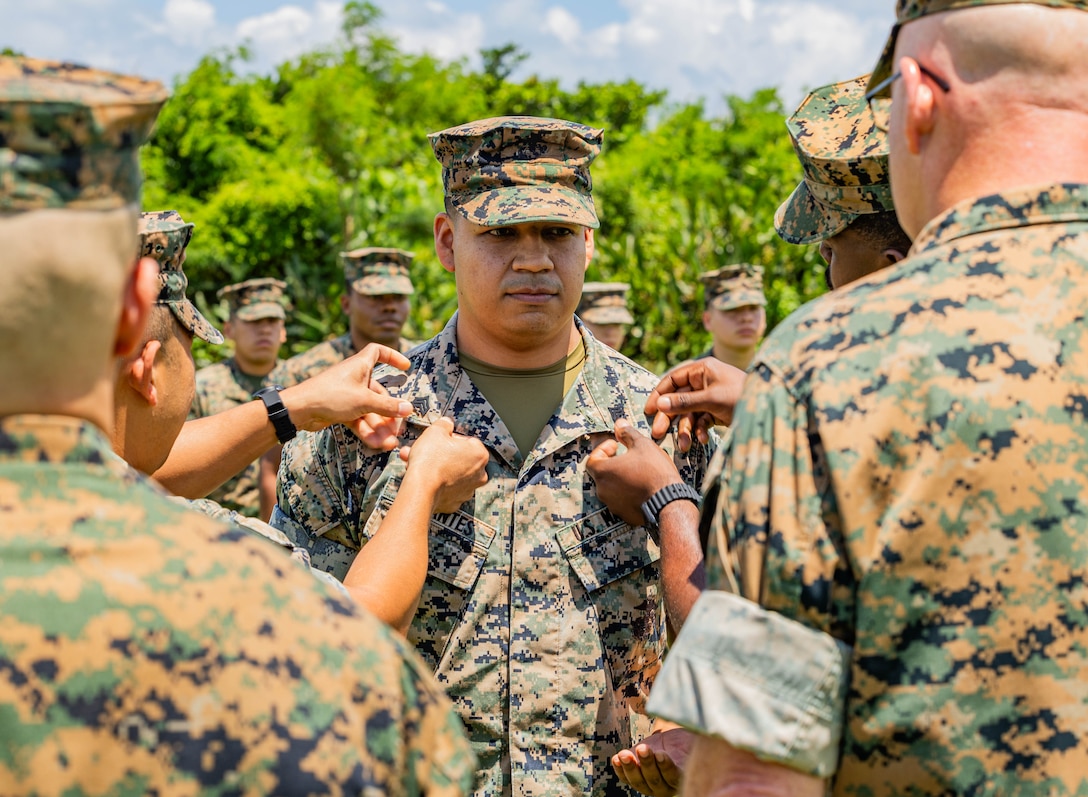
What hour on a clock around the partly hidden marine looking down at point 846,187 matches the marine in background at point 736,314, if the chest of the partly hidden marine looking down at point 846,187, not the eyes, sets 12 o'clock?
the marine in background at point 736,314 is roughly at 3 o'clock from the partly hidden marine looking down at point 846,187.

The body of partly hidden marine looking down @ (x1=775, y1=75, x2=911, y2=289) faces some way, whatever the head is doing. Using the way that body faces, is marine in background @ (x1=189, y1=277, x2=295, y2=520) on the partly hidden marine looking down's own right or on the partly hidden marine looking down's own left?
on the partly hidden marine looking down's own right

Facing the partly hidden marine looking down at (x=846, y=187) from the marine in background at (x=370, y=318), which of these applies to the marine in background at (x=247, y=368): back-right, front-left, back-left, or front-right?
back-right

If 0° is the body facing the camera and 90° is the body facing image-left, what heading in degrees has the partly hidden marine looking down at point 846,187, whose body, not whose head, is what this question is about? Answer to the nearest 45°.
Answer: approximately 90°

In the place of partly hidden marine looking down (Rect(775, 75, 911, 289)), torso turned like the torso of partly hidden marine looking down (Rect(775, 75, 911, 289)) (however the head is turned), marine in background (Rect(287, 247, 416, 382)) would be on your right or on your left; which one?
on your right

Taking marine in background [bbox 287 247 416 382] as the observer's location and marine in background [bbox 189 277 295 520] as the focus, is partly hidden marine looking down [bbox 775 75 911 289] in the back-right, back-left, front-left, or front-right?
back-left
